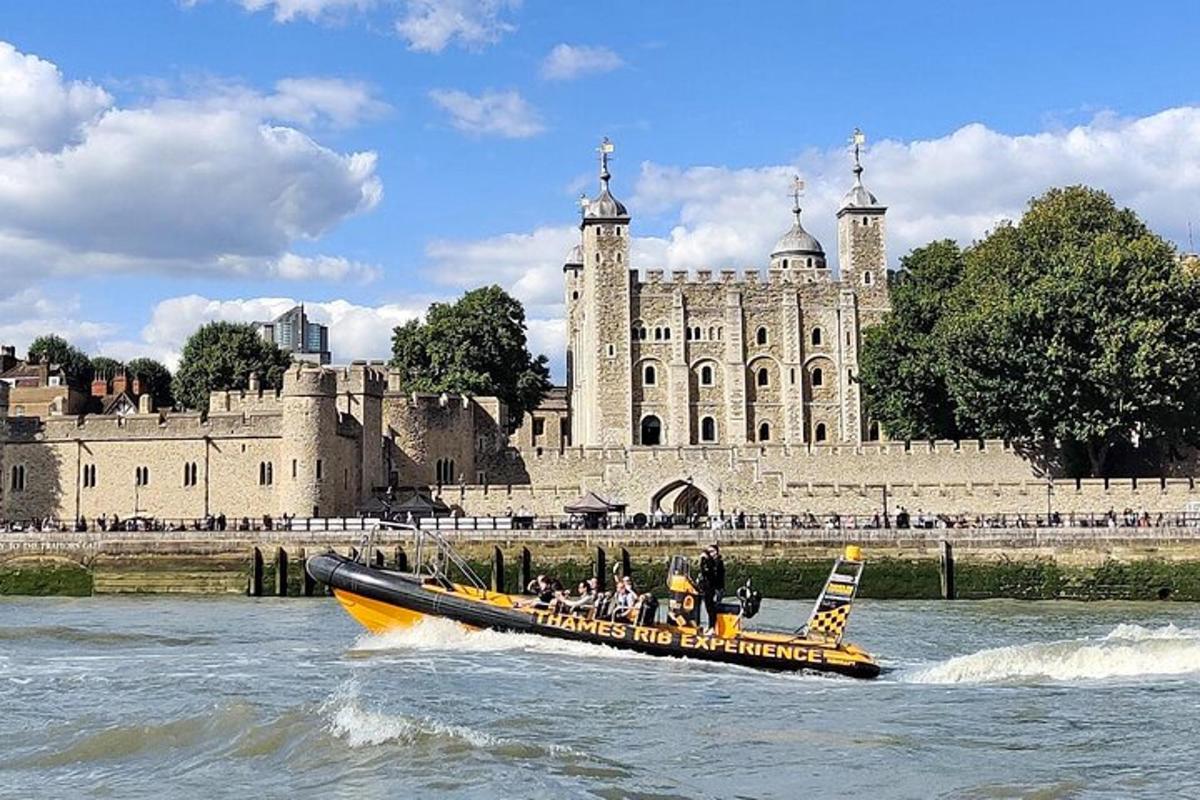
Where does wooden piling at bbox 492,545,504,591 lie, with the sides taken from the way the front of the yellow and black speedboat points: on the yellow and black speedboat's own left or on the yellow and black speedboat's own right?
on the yellow and black speedboat's own right

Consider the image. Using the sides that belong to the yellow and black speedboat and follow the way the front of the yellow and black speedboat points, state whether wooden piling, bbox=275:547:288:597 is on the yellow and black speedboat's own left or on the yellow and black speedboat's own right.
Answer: on the yellow and black speedboat's own right

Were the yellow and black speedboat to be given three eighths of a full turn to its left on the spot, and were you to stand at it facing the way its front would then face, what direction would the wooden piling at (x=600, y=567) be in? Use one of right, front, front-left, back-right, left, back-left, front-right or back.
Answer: back-left

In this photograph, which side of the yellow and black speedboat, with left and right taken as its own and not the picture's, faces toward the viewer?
left

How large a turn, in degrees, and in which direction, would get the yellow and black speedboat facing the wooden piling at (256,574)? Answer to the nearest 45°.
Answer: approximately 45° to its right
